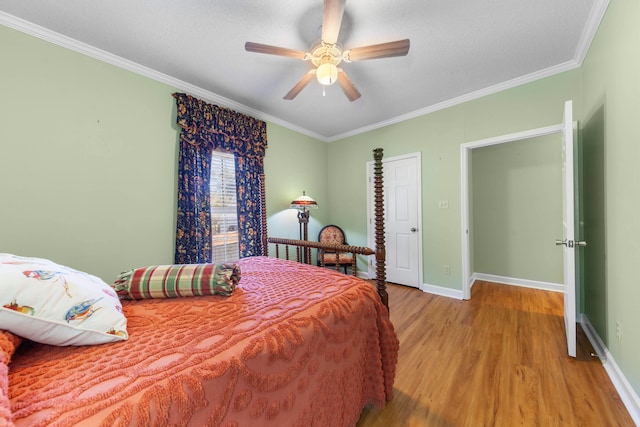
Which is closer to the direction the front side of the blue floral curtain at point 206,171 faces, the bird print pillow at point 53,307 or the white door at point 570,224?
the white door

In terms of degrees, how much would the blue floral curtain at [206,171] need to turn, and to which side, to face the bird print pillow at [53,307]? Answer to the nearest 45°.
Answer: approximately 45° to its right

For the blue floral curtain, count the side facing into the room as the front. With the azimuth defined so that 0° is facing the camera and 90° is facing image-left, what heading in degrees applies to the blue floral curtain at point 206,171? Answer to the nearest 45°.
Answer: approximately 315°

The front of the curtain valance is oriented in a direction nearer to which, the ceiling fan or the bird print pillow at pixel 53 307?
the ceiling fan

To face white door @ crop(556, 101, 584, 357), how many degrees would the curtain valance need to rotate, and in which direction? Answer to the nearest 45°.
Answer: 0° — it already faces it

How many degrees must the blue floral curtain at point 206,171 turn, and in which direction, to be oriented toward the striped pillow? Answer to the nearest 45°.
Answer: approximately 45° to its right

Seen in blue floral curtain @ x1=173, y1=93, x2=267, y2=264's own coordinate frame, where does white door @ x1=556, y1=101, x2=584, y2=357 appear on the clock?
The white door is roughly at 12 o'clock from the blue floral curtain.
